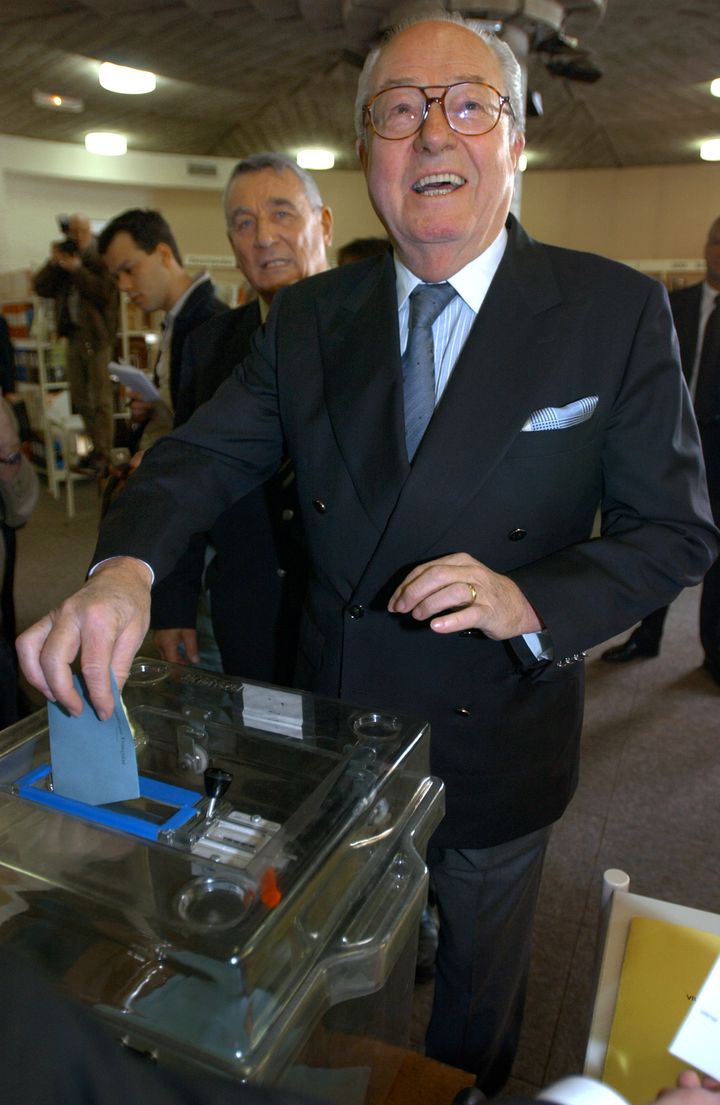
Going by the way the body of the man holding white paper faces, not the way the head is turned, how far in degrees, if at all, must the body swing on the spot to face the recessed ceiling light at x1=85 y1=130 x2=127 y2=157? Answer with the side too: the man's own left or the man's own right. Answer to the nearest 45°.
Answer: approximately 90° to the man's own right

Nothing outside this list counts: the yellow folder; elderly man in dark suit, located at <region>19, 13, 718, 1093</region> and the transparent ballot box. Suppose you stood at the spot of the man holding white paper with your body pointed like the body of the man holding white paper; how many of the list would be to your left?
3

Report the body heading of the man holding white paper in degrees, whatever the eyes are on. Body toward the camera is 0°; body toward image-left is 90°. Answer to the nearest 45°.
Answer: approximately 90°

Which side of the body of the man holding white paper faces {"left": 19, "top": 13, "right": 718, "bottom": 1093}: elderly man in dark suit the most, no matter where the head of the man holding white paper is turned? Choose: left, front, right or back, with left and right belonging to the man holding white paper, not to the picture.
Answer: left

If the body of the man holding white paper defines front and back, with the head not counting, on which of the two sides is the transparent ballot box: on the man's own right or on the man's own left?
on the man's own left
